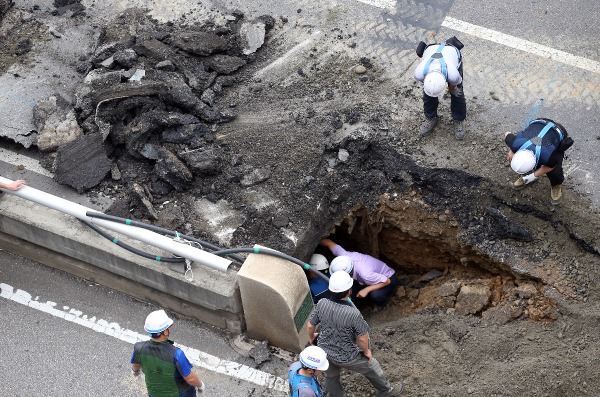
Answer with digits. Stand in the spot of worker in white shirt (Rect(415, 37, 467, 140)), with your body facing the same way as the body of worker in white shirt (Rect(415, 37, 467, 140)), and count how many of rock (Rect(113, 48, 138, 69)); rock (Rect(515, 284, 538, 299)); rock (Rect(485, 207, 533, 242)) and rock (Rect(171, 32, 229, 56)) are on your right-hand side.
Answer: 2

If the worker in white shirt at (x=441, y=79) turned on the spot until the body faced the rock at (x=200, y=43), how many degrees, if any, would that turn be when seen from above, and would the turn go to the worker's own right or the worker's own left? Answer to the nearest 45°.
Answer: approximately 90° to the worker's own right

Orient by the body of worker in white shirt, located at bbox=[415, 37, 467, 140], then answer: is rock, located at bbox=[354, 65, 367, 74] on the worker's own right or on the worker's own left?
on the worker's own right

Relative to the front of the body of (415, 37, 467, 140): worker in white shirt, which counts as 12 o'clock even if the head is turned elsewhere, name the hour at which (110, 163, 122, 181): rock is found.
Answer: The rock is roughly at 2 o'clock from the worker in white shirt.

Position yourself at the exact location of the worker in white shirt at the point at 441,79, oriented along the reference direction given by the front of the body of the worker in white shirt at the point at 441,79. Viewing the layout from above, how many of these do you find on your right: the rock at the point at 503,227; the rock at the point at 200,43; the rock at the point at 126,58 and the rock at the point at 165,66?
3

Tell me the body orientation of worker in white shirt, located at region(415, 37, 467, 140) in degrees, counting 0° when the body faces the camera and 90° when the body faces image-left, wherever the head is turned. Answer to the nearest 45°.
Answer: approximately 0°

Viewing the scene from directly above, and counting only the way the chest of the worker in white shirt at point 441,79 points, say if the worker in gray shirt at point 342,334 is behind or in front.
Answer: in front

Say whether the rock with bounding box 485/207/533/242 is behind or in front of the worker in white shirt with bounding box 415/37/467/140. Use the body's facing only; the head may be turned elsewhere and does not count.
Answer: in front

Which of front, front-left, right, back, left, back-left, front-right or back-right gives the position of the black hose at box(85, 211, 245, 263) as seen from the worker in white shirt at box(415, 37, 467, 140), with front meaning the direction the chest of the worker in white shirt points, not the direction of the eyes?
front-right

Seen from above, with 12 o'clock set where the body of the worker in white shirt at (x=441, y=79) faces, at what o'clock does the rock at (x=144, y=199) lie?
The rock is roughly at 2 o'clock from the worker in white shirt.

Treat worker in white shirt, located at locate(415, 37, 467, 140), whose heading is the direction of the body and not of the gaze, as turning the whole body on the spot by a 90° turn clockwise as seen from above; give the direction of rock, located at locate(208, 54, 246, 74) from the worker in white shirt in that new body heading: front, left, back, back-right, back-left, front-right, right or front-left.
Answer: front

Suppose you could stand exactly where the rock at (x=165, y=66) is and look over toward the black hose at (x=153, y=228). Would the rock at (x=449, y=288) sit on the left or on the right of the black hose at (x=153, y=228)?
left

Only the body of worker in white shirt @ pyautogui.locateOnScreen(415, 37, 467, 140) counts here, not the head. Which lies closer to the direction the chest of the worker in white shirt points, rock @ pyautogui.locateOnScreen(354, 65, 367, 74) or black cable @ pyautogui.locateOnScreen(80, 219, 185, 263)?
the black cable

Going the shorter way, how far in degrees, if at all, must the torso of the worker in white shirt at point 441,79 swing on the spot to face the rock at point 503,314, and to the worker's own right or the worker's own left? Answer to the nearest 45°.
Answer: approximately 45° to the worker's own left

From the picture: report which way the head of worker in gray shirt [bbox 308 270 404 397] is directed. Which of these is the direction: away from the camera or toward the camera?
away from the camera

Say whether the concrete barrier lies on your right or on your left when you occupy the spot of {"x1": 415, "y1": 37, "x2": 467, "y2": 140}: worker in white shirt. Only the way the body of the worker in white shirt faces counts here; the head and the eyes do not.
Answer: on your right

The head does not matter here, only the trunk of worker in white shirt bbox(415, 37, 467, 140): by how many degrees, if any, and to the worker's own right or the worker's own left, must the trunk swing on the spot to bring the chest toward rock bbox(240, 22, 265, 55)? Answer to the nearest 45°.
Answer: approximately 135° to the worker's own right
